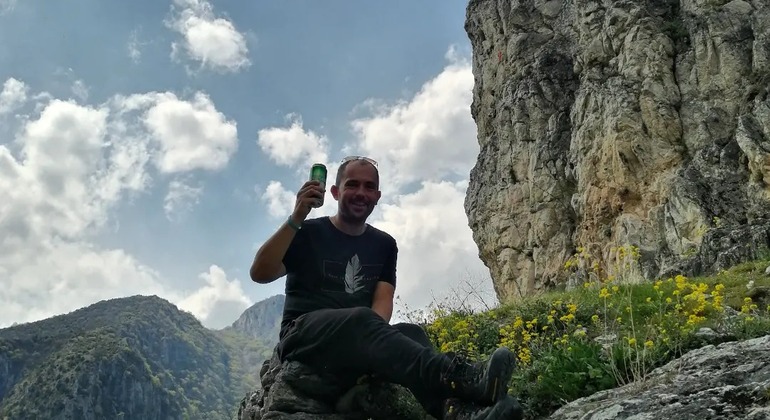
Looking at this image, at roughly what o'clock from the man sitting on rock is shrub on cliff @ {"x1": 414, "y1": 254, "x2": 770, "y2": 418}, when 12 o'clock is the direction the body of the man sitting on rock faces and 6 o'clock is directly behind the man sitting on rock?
The shrub on cliff is roughly at 10 o'clock from the man sitting on rock.

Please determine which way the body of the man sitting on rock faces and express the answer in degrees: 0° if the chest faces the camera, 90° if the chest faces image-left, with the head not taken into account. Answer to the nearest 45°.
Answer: approximately 315°
